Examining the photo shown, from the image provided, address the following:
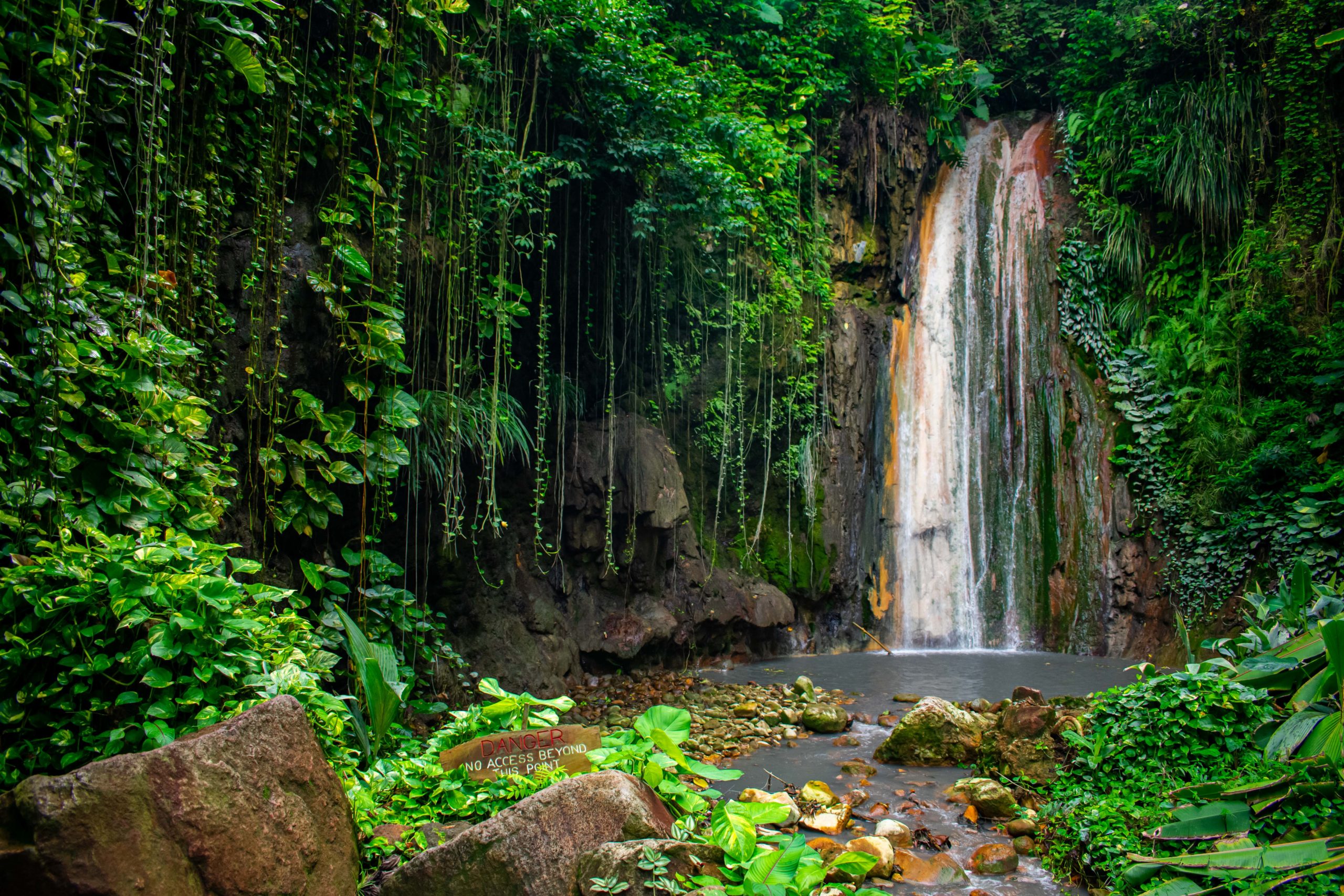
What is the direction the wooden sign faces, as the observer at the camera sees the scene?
facing the viewer

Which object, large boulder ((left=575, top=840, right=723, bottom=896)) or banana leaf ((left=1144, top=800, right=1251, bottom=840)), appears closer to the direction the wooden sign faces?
the large boulder

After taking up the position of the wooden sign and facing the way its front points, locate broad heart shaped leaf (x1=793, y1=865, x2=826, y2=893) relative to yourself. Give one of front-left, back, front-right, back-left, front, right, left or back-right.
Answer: front-left

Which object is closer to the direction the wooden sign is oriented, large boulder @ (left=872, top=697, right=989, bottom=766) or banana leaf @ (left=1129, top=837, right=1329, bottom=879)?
the banana leaf

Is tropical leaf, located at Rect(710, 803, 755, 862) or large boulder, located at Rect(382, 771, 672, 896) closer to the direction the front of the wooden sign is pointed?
the large boulder
